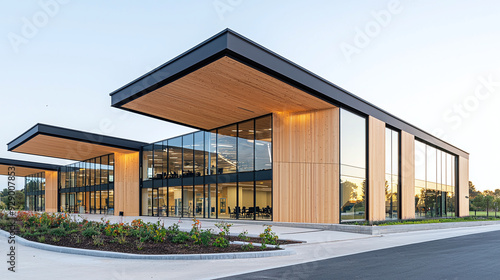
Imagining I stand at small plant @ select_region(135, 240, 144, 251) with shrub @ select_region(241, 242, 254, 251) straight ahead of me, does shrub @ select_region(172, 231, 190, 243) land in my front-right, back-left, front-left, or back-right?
front-left

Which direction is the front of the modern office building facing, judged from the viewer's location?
facing the viewer and to the left of the viewer

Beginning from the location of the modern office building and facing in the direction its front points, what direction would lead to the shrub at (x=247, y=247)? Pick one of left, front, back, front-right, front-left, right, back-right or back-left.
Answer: front-left

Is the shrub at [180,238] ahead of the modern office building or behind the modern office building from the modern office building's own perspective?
ahead
